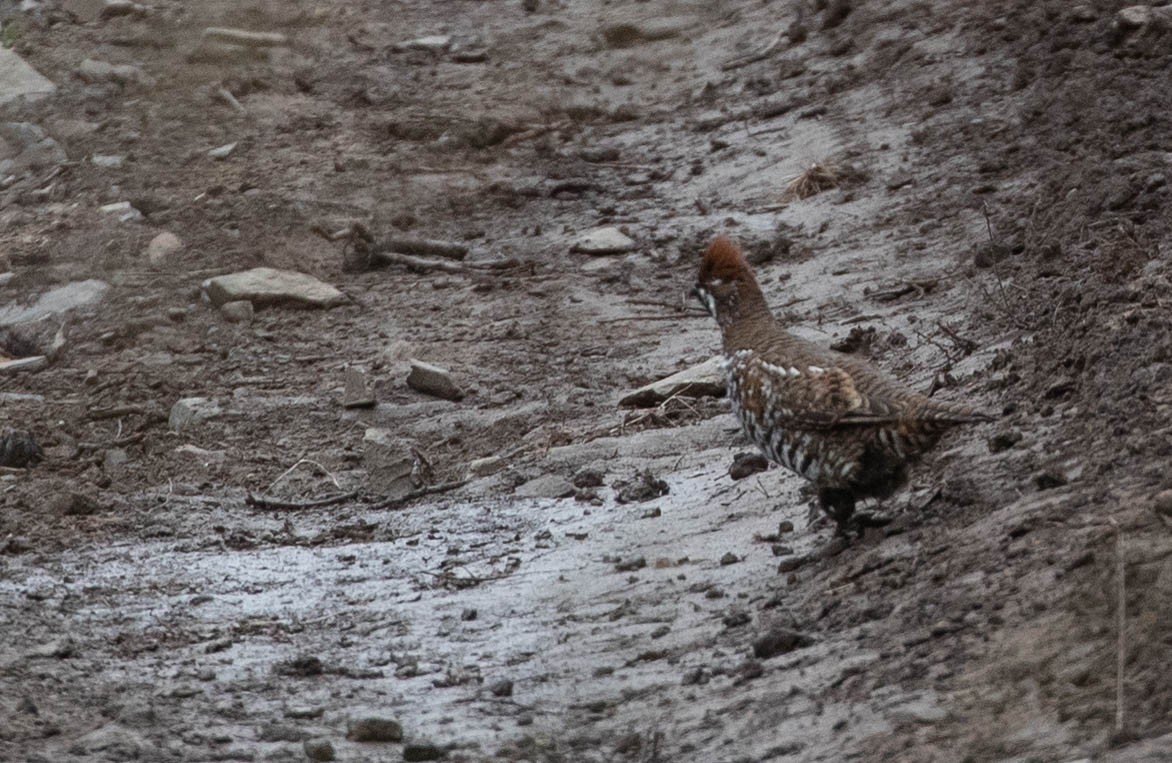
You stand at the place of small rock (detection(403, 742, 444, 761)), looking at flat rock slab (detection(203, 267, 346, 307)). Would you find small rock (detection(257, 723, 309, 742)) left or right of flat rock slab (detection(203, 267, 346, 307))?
left

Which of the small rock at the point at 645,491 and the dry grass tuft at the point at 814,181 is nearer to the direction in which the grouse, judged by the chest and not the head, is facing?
the small rock

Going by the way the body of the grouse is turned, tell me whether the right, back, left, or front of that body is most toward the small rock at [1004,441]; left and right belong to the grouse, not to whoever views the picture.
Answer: back

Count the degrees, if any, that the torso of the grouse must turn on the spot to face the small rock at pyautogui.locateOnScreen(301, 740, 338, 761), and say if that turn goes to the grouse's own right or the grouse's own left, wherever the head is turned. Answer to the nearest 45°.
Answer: approximately 45° to the grouse's own left

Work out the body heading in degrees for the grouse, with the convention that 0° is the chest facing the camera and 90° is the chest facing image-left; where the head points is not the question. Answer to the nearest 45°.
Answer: approximately 90°

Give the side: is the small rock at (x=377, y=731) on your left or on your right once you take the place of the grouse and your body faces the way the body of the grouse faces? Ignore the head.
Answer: on your left

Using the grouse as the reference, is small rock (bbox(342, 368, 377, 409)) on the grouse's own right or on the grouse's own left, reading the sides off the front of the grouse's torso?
on the grouse's own right

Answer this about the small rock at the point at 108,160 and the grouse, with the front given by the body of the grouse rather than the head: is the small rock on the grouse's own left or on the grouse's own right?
on the grouse's own right

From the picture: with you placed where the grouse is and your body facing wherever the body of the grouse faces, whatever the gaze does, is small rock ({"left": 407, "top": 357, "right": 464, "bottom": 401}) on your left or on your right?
on your right

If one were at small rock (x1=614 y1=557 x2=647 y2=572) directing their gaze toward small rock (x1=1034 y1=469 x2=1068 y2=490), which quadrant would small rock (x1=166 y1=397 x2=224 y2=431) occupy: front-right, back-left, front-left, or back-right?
back-left
